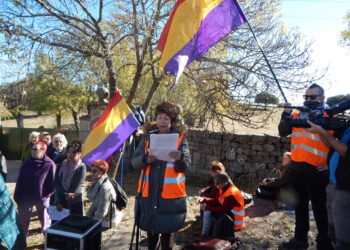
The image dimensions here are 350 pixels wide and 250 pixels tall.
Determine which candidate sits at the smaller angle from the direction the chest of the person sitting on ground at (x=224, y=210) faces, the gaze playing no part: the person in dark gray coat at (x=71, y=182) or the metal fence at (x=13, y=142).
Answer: the person in dark gray coat

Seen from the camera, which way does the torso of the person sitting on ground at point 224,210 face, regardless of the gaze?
to the viewer's left

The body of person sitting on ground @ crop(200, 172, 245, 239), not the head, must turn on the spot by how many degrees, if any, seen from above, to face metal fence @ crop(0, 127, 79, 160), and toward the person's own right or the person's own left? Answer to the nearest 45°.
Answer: approximately 45° to the person's own right

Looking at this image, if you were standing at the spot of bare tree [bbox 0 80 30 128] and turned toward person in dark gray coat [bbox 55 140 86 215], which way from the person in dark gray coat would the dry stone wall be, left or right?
left

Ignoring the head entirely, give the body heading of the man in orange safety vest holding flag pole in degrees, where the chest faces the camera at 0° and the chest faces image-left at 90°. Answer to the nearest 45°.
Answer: approximately 45°

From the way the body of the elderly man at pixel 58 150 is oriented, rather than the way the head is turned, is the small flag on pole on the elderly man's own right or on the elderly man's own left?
on the elderly man's own left

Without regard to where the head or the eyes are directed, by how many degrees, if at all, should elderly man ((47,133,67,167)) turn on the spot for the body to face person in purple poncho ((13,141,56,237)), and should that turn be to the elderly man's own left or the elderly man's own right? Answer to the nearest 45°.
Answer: approximately 45° to the elderly man's own right

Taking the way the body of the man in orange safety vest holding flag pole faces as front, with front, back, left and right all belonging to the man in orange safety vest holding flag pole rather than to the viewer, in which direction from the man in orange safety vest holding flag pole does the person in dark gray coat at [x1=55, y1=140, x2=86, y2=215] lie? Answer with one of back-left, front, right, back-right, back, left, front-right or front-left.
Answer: front-right

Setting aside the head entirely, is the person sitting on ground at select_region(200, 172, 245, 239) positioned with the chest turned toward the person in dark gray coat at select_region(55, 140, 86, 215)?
yes

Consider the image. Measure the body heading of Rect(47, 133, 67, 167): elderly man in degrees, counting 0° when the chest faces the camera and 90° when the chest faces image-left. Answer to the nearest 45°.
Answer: approximately 0°
